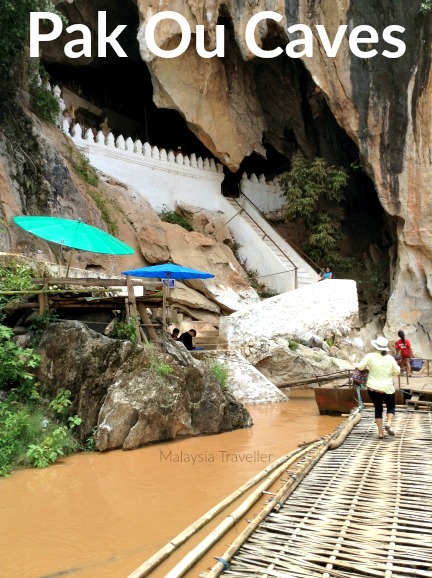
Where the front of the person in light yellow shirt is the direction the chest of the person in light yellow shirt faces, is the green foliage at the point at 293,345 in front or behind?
in front

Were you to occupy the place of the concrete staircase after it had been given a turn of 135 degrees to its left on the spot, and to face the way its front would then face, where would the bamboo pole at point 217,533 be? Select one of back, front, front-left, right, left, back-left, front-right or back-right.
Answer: back

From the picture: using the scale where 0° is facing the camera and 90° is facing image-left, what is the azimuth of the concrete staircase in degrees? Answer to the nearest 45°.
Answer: approximately 315°

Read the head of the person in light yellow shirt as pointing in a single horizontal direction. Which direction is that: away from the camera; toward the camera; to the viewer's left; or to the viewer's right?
away from the camera

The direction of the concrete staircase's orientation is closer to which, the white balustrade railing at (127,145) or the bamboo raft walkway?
the bamboo raft walkway

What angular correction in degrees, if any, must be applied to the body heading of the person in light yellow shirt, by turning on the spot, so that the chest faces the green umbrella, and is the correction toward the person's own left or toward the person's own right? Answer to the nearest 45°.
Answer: approximately 90° to the person's own left

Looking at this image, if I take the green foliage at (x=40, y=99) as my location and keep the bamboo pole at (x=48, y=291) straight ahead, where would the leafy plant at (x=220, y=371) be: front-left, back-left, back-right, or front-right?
front-left

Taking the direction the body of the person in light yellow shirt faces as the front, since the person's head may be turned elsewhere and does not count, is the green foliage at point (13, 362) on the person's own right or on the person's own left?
on the person's own left

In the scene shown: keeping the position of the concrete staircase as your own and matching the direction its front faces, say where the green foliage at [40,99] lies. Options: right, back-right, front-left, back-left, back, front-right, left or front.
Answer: right

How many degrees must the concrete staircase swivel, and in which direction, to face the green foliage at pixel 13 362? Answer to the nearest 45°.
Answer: approximately 45° to its right

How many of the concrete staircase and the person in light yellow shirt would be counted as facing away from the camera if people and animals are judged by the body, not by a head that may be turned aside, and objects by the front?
1

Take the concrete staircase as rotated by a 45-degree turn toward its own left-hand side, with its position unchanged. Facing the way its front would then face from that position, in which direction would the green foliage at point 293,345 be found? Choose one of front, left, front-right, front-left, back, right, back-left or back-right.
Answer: right

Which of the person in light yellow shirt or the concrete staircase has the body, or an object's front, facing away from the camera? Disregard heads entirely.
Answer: the person in light yellow shirt

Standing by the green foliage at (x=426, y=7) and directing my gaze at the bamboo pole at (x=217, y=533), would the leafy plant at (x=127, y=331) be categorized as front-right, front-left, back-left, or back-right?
front-right

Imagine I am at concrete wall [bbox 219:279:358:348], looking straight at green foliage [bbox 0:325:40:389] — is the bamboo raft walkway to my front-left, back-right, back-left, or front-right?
front-left

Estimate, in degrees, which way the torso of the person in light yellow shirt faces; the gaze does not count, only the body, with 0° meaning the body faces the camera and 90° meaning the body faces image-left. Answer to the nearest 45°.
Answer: approximately 180°
